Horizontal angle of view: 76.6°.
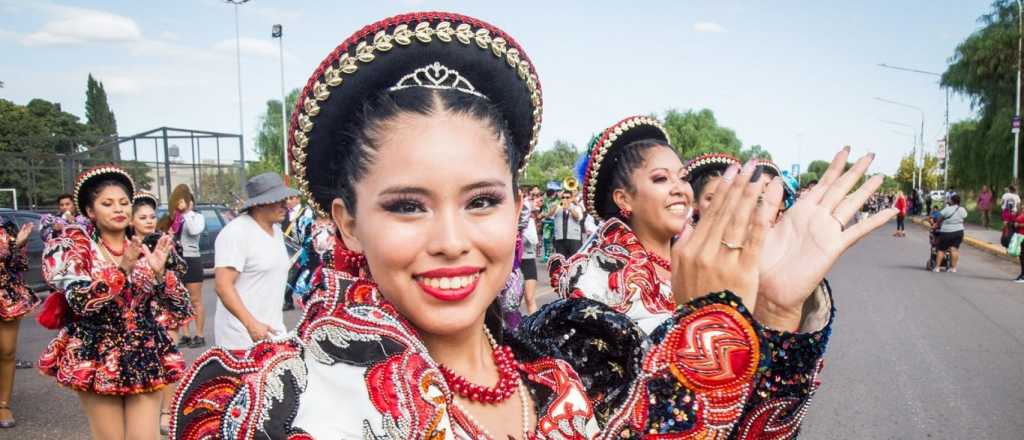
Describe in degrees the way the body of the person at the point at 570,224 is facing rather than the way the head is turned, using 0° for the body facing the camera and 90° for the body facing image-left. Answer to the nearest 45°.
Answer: approximately 0°

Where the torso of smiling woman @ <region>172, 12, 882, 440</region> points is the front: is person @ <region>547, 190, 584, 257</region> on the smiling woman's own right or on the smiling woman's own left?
on the smiling woman's own left

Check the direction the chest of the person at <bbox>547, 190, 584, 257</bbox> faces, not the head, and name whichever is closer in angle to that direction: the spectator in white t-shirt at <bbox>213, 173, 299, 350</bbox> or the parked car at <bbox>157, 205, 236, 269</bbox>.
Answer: the spectator in white t-shirt

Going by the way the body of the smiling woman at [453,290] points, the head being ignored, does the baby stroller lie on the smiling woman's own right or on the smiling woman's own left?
on the smiling woman's own left

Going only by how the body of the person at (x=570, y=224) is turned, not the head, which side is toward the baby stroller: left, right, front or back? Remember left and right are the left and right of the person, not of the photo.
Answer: left

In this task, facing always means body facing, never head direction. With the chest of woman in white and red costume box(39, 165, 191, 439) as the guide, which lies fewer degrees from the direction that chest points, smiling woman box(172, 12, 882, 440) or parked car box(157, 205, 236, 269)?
the smiling woman

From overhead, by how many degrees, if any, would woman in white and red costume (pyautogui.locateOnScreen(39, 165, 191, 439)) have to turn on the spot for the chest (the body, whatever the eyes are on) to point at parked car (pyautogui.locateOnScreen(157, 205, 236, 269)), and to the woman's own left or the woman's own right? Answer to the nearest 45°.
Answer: approximately 135° to the woman's own left

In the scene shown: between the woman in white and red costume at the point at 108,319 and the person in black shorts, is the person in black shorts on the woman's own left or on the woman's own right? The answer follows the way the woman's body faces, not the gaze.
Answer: on the woman's own left

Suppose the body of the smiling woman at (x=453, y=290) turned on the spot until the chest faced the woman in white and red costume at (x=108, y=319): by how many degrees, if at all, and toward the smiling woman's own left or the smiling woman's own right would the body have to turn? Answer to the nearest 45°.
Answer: approximately 180°

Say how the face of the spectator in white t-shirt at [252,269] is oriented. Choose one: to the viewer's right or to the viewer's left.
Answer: to the viewer's right

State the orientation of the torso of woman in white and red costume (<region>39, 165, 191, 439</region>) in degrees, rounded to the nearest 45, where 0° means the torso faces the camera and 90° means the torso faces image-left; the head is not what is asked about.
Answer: approximately 315°
